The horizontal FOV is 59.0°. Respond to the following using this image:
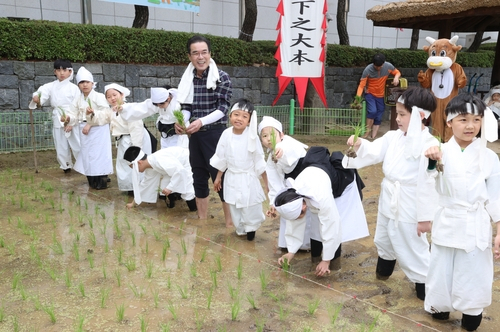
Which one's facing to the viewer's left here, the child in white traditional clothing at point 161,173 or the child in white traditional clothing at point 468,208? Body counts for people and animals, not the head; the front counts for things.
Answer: the child in white traditional clothing at point 161,173

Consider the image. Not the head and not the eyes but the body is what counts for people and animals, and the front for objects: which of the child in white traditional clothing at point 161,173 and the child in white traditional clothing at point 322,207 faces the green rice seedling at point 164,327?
the child in white traditional clothing at point 322,207

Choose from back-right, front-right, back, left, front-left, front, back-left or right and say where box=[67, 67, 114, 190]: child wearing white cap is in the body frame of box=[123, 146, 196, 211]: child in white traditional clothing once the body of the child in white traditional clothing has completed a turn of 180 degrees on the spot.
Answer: back-left

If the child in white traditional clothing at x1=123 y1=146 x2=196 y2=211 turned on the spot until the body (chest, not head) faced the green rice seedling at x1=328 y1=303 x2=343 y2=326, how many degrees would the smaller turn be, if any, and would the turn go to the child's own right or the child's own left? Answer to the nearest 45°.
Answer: approximately 90° to the child's own left

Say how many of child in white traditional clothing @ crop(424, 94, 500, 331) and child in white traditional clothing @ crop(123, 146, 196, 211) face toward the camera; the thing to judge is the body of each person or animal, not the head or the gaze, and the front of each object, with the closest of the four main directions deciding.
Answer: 1

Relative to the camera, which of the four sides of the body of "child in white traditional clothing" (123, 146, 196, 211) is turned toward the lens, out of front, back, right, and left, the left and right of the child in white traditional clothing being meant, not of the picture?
left

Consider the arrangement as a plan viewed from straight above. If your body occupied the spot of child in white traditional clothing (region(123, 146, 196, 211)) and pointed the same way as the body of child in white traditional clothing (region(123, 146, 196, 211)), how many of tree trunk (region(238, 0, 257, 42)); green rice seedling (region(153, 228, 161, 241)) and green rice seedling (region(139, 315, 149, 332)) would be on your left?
2

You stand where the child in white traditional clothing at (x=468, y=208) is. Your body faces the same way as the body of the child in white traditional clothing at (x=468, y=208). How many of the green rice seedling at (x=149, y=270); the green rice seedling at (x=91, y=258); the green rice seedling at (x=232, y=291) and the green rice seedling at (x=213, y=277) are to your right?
4

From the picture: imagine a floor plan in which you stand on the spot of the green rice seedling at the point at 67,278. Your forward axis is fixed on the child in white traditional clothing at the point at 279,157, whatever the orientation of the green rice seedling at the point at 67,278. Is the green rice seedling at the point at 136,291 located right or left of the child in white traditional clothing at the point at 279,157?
right

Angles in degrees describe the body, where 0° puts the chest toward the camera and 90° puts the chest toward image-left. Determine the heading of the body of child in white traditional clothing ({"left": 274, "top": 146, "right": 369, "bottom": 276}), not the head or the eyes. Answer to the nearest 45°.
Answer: approximately 45°

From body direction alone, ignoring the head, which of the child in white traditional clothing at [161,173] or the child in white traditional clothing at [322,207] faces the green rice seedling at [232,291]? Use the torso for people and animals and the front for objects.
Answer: the child in white traditional clothing at [322,207]

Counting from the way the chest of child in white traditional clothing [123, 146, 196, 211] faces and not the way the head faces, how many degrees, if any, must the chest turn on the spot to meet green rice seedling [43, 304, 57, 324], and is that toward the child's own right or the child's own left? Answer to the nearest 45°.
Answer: approximately 90° to the child's own left

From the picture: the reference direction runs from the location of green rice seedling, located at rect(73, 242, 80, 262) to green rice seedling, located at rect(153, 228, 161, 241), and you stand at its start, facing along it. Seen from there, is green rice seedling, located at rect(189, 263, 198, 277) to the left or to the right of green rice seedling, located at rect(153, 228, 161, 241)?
right

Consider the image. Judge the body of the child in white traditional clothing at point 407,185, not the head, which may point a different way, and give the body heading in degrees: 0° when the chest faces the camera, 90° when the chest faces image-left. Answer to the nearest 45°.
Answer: approximately 45°
